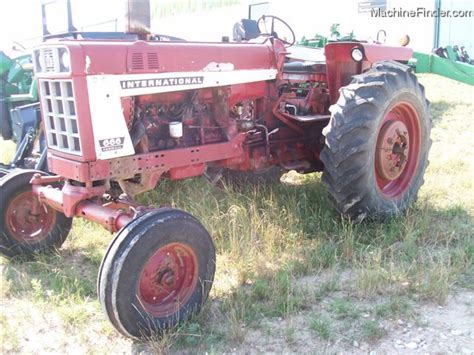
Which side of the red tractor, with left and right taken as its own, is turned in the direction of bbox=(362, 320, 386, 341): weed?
left

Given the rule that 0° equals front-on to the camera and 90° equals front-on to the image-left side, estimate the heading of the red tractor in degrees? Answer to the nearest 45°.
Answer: approximately 45°

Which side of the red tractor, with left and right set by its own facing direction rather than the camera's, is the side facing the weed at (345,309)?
left

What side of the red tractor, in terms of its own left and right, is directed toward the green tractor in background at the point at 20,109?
right
